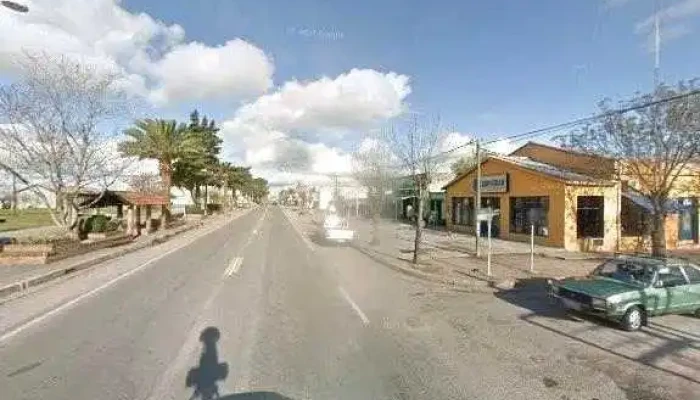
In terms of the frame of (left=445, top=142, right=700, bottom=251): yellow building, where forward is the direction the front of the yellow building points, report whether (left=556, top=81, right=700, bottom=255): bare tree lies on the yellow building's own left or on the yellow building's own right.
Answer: on the yellow building's own left

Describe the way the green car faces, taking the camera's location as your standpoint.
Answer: facing the viewer and to the left of the viewer

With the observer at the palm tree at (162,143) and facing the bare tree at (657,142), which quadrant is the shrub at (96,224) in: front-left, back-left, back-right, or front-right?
front-right

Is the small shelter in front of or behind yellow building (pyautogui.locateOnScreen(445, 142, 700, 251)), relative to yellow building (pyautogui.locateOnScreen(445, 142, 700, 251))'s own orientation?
in front

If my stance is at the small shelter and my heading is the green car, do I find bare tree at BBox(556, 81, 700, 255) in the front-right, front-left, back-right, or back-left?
front-left

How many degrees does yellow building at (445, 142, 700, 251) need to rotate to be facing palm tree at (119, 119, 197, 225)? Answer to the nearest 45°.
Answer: approximately 45° to its right

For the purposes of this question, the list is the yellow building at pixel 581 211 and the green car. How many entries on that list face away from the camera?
0

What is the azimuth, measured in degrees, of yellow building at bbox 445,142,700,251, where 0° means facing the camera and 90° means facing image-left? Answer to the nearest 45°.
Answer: approximately 45°

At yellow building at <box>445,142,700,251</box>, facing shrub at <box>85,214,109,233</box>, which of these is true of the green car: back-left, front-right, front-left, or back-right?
front-left

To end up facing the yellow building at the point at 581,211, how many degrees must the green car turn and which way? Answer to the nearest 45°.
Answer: approximately 135° to its right
